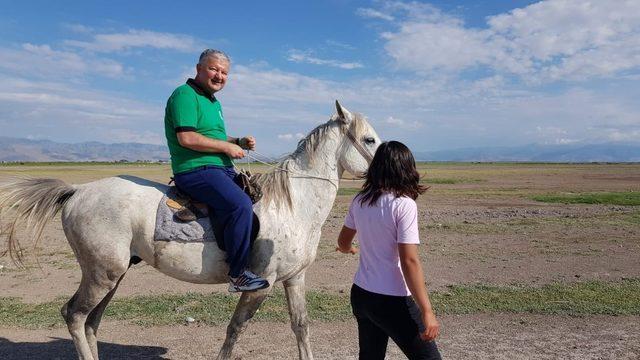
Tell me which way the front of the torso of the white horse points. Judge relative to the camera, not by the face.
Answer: to the viewer's right
